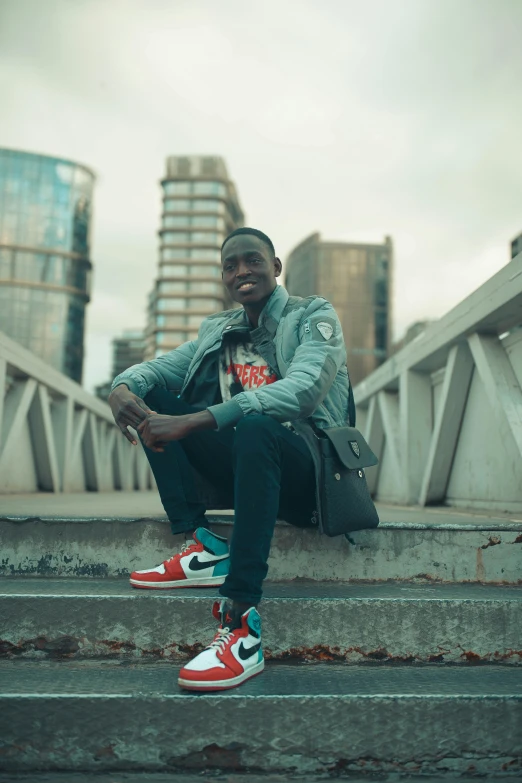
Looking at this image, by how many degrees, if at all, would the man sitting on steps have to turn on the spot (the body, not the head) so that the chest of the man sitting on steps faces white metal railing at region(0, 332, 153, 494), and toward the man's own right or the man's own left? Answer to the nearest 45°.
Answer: approximately 135° to the man's own right

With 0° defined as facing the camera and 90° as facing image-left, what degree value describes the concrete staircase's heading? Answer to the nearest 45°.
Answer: approximately 0°

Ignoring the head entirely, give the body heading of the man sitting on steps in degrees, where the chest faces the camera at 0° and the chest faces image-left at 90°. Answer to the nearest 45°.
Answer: approximately 45°

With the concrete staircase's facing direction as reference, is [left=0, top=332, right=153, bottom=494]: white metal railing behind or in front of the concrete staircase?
behind

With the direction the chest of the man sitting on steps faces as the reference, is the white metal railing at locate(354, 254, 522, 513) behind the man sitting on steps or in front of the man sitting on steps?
behind
